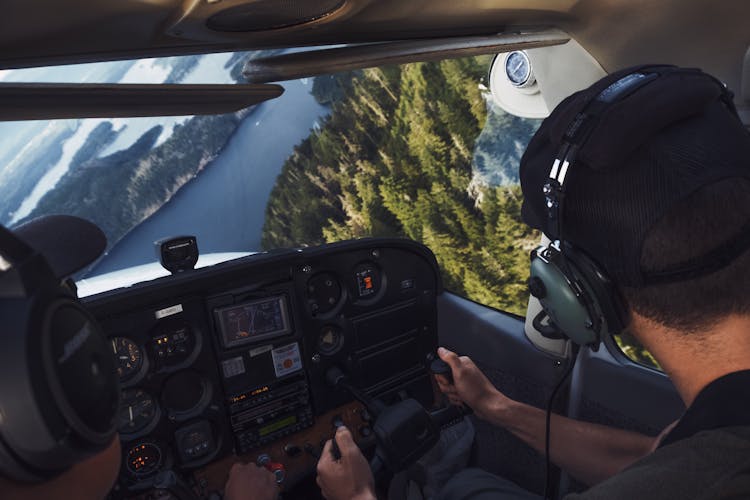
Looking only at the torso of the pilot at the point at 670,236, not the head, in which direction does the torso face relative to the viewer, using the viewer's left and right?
facing away from the viewer and to the left of the viewer

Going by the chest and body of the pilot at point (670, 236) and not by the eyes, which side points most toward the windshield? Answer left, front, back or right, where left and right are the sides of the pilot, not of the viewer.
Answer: front
